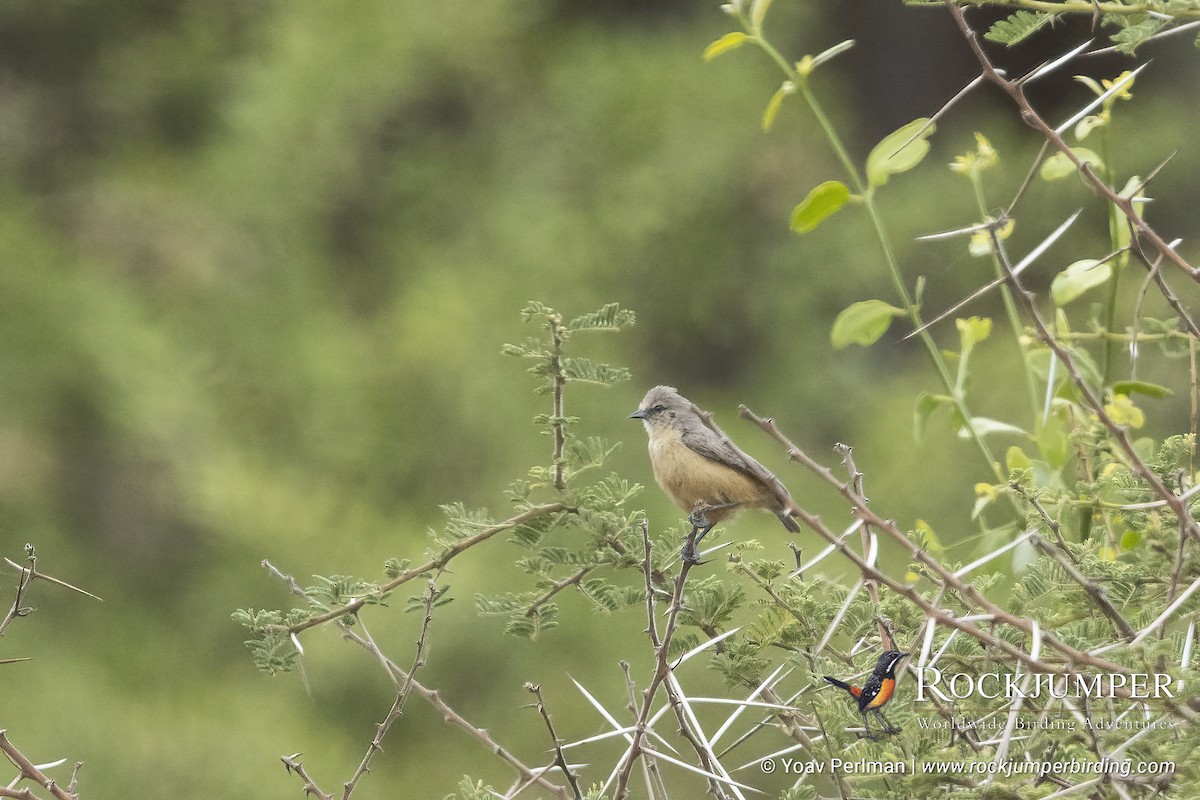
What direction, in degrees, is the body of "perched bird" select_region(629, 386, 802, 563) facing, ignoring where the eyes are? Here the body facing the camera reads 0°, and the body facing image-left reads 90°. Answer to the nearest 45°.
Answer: approximately 90°

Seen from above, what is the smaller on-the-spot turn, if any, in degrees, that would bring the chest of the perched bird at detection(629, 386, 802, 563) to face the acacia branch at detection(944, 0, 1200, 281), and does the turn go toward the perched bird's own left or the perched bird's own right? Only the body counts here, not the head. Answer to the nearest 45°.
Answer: approximately 135° to the perched bird's own left

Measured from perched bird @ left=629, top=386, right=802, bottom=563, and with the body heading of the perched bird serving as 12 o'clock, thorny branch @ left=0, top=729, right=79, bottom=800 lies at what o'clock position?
The thorny branch is roughly at 12 o'clock from the perched bird.

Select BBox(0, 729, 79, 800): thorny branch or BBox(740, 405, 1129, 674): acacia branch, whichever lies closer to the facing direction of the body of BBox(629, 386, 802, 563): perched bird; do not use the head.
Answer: the thorny branch
